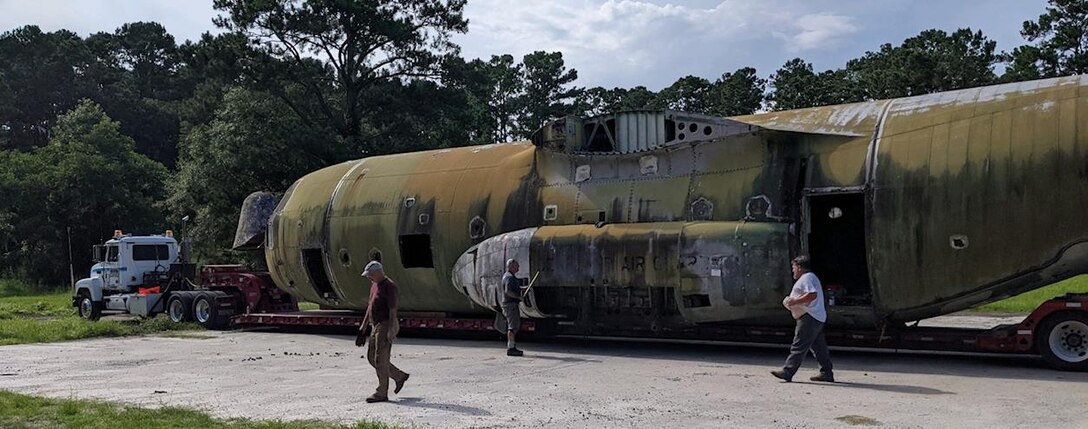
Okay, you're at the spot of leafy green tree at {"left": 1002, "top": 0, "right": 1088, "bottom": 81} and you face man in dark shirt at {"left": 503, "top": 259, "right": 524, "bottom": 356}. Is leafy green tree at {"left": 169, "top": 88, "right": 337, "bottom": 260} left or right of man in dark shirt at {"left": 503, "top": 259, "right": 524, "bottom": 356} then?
right

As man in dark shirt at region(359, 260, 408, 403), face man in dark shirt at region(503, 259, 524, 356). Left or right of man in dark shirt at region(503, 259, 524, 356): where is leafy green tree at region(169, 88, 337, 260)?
left

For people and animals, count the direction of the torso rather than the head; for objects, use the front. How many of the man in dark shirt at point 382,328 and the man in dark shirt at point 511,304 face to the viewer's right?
1

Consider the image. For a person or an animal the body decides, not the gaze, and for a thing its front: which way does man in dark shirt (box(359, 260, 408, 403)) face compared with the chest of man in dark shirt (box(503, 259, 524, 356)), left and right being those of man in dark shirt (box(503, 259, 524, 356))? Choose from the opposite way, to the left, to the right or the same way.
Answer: the opposite way

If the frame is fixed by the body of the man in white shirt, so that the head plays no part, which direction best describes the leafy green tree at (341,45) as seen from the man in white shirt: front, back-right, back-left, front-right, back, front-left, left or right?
front-right

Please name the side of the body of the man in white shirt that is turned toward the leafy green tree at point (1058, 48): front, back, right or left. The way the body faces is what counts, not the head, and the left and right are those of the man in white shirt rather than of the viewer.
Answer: right

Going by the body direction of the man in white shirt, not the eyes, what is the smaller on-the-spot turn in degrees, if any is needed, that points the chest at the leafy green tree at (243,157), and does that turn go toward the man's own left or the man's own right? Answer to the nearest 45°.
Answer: approximately 45° to the man's own right

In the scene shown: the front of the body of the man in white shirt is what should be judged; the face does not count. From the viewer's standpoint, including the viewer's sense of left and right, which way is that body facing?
facing to the left of the viewer

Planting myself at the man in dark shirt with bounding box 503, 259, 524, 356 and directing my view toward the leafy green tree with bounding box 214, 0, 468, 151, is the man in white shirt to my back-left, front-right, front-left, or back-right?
back-right
